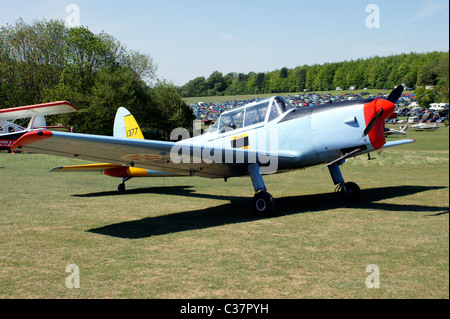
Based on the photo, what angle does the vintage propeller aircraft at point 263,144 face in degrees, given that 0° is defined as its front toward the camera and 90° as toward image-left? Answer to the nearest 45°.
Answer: approximately 315°
